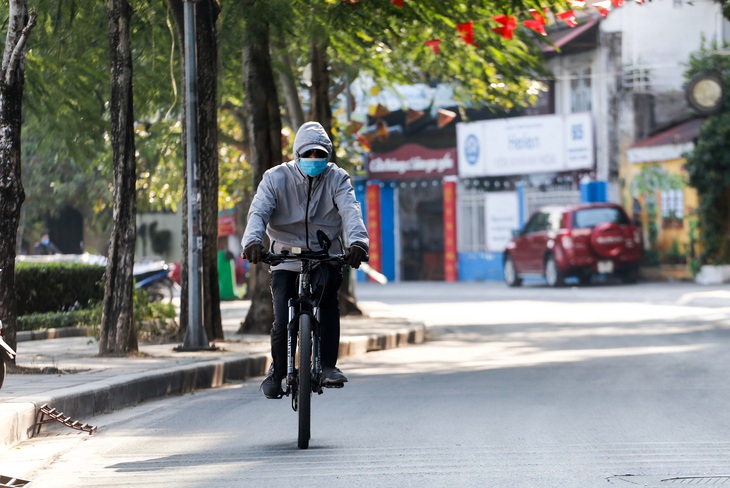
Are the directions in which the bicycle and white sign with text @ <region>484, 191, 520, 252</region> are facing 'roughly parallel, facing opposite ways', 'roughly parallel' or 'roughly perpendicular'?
roughly parallel

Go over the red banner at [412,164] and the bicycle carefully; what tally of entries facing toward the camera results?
2

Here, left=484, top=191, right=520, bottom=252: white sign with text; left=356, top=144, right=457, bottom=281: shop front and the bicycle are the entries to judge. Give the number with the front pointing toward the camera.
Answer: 3

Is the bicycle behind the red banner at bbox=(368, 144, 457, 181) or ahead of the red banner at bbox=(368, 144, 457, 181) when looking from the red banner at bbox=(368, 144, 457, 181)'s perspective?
ahead

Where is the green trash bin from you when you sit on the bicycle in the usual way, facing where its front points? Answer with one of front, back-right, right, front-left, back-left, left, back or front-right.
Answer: back

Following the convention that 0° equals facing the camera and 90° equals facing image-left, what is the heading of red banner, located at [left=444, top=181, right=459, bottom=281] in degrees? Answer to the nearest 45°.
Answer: approximately 0°

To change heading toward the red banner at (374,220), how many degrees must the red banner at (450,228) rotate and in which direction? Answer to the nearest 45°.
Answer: approximately 135° to its right

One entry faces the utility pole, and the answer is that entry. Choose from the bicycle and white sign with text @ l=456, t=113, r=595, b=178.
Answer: the white sign with text

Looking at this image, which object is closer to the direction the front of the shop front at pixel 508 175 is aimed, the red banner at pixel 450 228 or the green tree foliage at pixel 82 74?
the green tree foliage

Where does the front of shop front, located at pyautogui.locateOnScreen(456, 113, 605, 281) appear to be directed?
toward the camera

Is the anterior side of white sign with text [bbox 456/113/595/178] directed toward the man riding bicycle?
yes

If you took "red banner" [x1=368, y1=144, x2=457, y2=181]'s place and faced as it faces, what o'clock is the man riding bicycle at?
The man riding bicycle is roughly at 12 o'clock from the red banner.

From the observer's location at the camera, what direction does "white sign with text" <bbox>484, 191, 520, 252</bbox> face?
facing the viewer

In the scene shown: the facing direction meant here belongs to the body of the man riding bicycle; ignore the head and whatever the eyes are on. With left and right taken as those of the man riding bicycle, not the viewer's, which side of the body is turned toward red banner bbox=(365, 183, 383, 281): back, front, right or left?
back

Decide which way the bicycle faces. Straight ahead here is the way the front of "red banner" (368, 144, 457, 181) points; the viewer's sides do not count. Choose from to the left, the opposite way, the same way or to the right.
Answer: the same way

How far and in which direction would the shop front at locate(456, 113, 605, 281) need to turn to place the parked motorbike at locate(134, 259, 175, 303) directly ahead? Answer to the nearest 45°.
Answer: approximately 45° to its right

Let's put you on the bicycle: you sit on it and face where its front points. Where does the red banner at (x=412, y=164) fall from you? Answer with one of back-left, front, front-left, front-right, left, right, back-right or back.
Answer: back

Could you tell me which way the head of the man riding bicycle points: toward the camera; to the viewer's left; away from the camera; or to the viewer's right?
toward the camera

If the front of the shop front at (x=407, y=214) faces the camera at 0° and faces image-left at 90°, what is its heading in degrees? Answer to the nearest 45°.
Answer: approximately 0°

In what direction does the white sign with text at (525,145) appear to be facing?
toward the camera

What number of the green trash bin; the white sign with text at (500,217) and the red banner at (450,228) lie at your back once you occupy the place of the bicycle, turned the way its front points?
3
